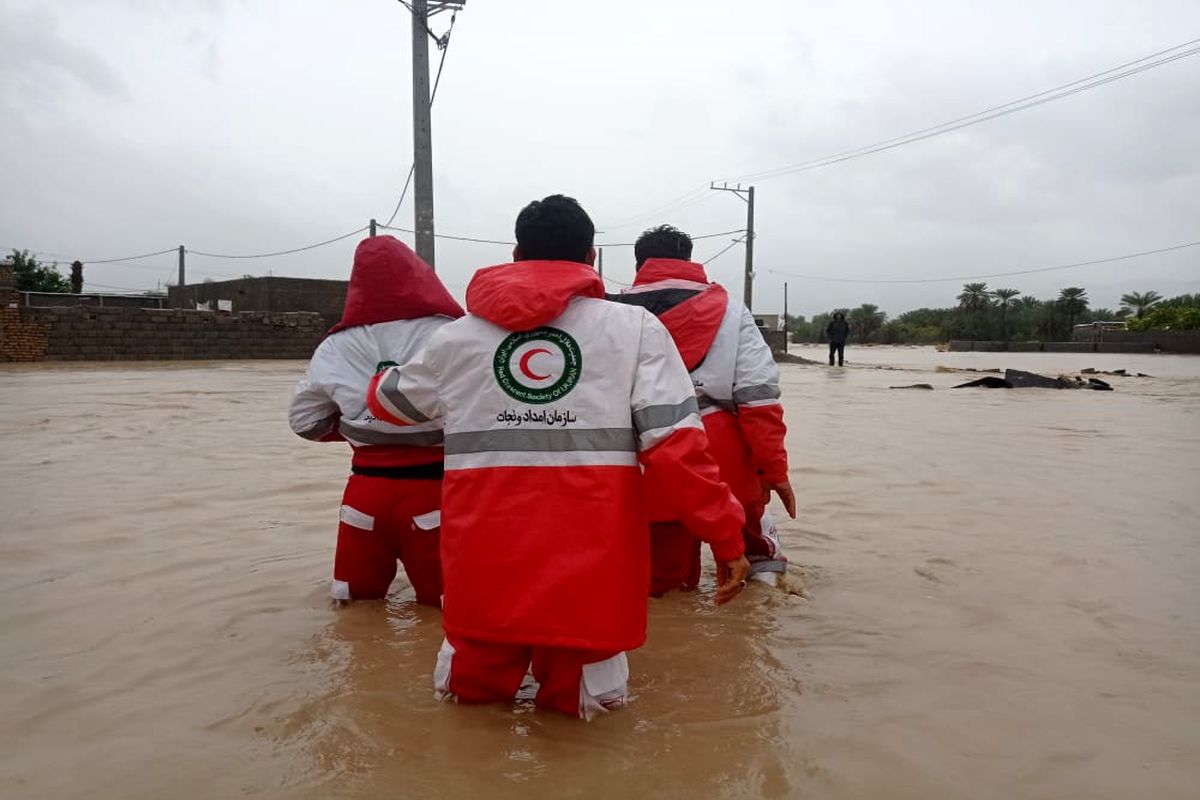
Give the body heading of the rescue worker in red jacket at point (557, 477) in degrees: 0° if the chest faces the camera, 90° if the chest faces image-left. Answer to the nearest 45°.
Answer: approximately 180°

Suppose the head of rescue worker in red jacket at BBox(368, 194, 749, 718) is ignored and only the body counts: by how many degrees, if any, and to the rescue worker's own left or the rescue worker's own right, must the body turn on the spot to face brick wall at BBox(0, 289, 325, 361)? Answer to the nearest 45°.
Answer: approximately 45° to the rescue worker's own left

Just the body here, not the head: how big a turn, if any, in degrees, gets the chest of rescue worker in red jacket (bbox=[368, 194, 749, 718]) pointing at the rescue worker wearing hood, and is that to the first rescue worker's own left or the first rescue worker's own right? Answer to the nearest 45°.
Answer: approximately 45° to the first rescue worker's own left

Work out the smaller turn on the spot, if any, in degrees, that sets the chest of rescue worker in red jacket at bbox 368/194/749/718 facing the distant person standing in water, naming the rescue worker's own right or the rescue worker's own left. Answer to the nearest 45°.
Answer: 0° — they already face them

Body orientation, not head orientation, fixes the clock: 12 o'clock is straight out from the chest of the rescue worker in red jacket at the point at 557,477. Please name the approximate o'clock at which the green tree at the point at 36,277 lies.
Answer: The green tree is roughly at 11 o'clock from the rescue worker in red jacket.

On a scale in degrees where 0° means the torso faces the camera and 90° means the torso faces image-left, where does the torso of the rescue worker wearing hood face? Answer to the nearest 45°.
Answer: approximately 180°

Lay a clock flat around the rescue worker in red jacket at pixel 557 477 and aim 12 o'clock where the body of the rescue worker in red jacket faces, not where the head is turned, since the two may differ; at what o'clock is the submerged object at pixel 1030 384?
The submerged object is roughly at 1 o'clock from the rescue worker in red jacket.

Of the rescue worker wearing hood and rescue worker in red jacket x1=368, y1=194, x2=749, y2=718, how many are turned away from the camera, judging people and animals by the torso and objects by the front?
2

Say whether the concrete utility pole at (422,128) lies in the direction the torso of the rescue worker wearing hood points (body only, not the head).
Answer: yes

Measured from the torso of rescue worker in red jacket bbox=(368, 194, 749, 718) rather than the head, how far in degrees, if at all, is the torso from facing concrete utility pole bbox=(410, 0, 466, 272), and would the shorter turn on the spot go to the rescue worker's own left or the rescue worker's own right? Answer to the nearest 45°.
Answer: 0° — they already face it

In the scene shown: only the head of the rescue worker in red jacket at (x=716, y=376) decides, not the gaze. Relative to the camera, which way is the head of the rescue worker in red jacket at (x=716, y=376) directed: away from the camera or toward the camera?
away from the camera

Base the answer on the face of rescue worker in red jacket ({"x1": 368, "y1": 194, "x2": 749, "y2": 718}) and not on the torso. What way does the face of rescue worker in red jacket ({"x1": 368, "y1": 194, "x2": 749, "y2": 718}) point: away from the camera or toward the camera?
away from the camera

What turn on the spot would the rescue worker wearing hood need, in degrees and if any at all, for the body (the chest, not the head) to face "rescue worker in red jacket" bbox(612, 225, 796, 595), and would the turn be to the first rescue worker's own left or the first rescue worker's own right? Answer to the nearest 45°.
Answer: approximately 90° to the first rescue worker's own right
